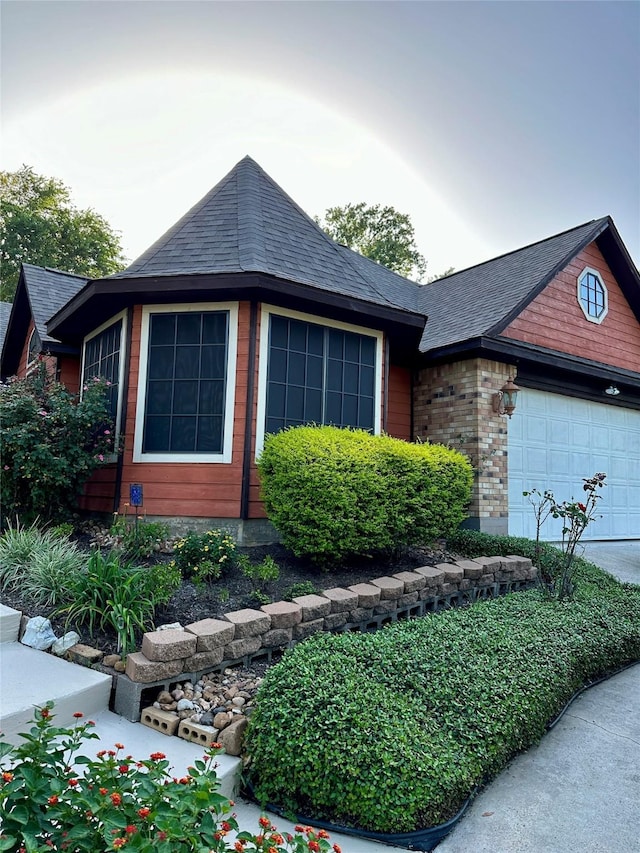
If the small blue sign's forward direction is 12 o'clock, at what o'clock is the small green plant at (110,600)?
The small green plant is roughly at 12 o'clock from the small blue sign.

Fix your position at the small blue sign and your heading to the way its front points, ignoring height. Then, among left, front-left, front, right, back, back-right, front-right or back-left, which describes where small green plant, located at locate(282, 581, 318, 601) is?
front-left

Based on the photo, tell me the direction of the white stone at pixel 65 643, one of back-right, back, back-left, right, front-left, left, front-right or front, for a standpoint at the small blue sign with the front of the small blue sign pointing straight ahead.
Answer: front

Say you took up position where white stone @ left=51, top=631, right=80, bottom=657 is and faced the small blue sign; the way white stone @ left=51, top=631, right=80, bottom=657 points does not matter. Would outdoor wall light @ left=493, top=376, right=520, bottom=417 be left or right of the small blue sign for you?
right

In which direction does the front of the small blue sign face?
toward the camera

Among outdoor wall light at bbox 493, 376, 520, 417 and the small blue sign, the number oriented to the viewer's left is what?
0

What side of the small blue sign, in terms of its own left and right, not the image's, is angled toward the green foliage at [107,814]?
front

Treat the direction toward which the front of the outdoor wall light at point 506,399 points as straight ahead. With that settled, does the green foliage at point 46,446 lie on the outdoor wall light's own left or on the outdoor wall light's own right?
on the outdoor wall light's own right

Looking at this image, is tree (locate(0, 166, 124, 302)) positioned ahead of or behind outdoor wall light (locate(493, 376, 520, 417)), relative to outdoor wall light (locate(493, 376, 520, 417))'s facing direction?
behind

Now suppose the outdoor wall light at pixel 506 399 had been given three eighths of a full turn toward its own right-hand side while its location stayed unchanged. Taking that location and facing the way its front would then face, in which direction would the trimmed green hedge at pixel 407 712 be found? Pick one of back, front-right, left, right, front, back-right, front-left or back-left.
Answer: left

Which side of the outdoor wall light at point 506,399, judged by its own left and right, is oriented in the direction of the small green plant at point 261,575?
right

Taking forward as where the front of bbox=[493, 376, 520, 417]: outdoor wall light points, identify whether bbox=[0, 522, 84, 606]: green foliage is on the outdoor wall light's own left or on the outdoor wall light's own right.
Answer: on the outdoor wall light's own right

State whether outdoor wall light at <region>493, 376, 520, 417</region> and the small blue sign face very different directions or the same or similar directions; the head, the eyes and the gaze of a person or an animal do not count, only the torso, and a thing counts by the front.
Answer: same or similar directions

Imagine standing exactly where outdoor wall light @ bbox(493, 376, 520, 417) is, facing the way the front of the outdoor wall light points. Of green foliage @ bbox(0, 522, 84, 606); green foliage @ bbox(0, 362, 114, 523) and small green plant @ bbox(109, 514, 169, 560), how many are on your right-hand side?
3

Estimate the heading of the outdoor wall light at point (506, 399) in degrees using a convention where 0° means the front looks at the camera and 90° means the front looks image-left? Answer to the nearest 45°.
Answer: approximately 315°

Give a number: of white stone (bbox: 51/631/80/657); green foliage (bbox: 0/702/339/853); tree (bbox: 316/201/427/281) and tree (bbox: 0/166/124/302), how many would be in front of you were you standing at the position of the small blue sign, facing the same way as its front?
2

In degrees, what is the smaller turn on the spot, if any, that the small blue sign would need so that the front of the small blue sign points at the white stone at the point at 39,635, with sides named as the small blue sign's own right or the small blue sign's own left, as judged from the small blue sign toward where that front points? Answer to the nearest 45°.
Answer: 0° — it already faces it
